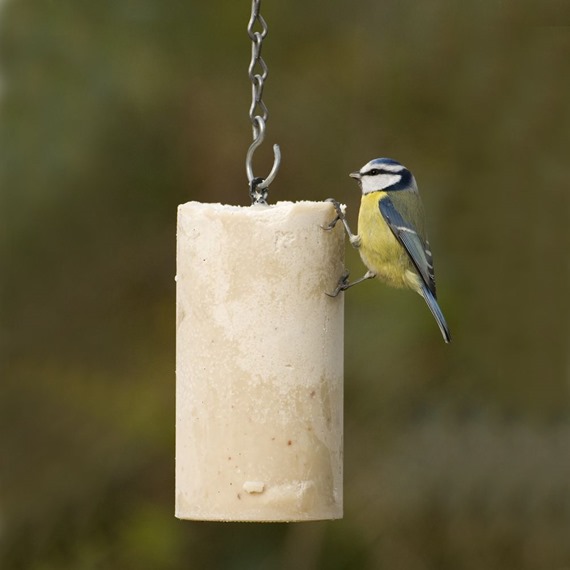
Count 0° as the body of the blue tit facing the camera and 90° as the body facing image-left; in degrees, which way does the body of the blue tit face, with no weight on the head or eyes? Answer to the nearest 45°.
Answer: approximately 90°
